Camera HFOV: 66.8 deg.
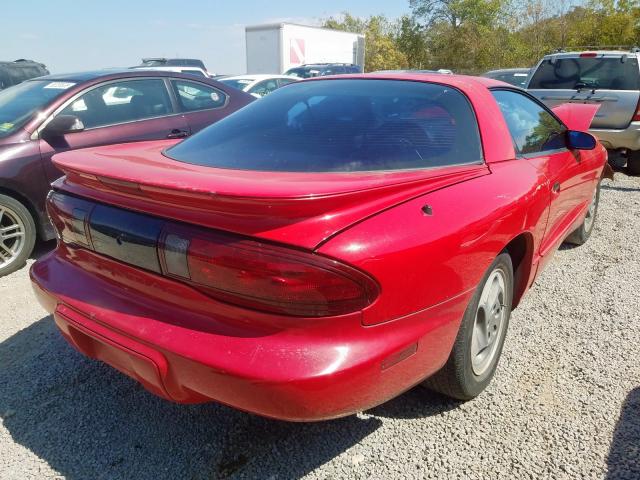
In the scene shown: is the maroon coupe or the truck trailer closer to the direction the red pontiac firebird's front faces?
the truck trailer

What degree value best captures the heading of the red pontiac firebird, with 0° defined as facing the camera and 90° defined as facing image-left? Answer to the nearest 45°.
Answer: approximately 225°

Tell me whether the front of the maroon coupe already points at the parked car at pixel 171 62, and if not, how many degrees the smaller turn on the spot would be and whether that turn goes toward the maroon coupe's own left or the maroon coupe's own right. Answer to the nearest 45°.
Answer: approximately 135° to the maroon coupe's own right

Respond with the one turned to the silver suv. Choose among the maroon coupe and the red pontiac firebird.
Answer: the red pontiac firebird

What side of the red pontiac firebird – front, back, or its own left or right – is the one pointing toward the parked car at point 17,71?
left

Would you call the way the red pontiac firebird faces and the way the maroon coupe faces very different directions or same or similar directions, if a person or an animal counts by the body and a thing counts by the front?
very different directions

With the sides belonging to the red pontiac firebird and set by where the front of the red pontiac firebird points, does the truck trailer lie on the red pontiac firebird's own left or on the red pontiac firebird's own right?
on the red pontiac firebird's own left

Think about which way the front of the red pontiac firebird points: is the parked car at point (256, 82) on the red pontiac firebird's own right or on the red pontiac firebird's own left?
on the red pontiac firebird's own left

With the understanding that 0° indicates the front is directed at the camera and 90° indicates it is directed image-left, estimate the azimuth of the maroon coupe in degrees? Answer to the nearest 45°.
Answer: approximately 45°

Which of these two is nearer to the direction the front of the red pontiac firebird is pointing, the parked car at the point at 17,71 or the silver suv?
the silver suv
